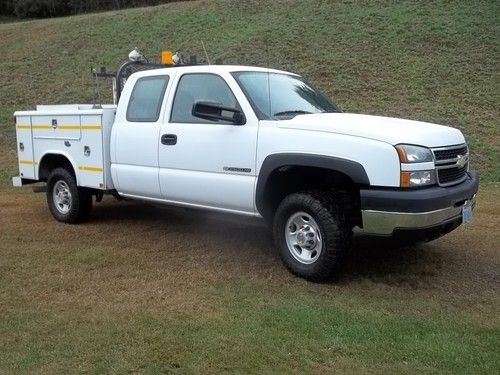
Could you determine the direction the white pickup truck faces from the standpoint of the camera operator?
facing the viewer and to the right of the viewer
